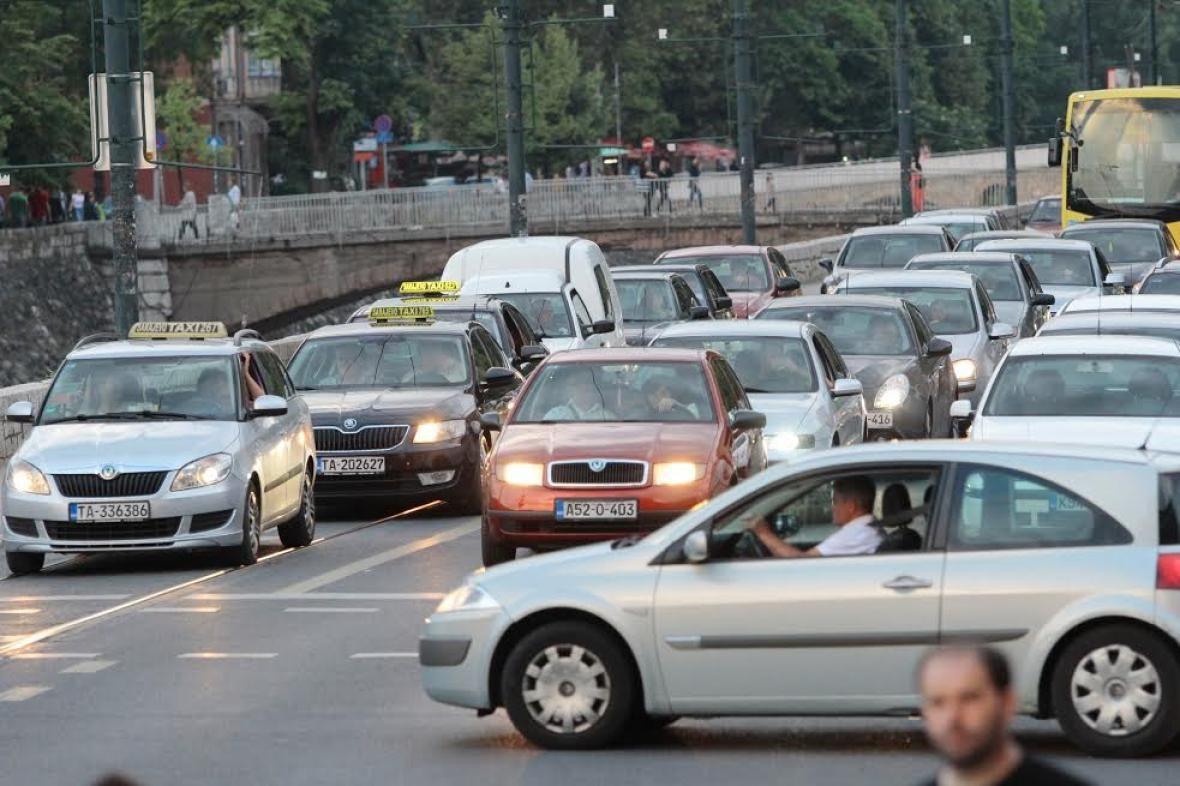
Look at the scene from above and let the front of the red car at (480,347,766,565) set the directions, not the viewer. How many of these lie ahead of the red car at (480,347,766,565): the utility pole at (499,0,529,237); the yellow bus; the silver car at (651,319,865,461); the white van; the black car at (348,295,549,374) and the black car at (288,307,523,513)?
0

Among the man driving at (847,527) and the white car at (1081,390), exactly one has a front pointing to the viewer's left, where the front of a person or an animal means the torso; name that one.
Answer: the man driving

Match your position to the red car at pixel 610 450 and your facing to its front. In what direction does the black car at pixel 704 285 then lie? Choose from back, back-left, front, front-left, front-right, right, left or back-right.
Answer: back

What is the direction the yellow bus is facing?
toward the camera

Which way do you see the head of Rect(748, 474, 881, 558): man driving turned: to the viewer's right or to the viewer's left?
to the viewer's left

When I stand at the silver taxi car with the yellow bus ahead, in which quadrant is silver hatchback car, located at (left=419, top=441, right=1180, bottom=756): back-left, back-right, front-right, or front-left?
back-right

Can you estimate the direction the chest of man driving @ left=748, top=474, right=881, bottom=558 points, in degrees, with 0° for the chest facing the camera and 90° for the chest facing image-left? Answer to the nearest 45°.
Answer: approximately 90°

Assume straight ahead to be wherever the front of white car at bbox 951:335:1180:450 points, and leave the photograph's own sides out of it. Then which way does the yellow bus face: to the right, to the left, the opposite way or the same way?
the same way

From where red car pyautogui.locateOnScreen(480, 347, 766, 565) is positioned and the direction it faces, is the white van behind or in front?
behind

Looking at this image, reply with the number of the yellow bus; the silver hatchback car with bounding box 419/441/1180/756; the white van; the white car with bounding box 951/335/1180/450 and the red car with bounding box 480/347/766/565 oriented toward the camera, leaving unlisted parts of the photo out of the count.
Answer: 4

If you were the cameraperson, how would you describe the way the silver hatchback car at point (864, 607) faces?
facing to the left of the viewer

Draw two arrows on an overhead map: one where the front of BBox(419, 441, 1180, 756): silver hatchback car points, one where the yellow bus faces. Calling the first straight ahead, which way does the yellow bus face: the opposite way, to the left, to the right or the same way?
to the left

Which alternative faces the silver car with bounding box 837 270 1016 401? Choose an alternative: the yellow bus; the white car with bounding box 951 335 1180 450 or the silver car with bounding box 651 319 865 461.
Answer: the yellow bus

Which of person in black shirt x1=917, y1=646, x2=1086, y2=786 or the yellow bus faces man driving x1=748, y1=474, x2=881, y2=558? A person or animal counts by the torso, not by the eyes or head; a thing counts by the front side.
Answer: the yellow bus

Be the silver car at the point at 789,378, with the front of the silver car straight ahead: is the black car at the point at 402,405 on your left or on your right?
on your right

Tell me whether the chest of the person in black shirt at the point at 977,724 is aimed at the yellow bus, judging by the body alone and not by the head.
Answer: no

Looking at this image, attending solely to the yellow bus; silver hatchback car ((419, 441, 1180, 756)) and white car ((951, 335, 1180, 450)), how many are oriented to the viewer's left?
1

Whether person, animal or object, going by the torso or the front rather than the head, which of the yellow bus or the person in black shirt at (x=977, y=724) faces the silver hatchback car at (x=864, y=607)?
the yellow bus

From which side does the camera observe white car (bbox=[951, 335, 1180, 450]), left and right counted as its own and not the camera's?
front
